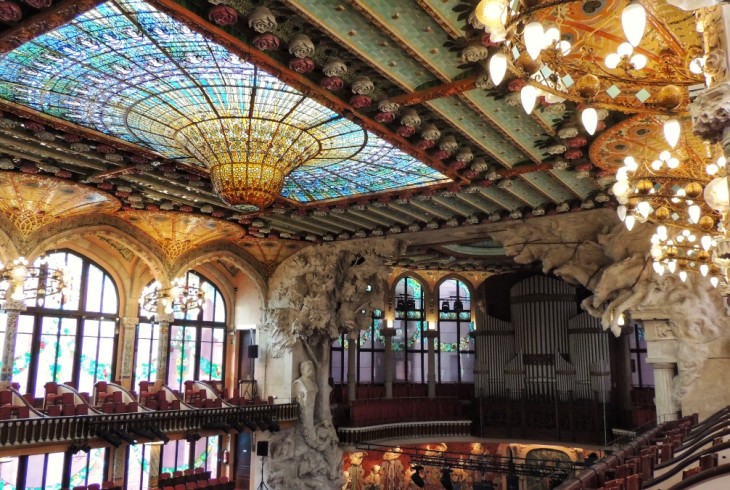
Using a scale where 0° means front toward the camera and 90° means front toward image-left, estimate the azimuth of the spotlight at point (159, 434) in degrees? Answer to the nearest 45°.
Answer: approximately 270°

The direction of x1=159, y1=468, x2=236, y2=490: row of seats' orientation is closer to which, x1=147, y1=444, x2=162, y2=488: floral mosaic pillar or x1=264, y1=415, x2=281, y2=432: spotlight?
the spotlight

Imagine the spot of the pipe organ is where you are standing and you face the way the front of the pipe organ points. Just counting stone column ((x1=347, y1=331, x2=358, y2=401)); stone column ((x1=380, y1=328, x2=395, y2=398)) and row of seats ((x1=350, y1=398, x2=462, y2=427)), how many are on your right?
3

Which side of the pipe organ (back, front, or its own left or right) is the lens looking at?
front

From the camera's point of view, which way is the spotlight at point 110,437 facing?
to the viewer's right

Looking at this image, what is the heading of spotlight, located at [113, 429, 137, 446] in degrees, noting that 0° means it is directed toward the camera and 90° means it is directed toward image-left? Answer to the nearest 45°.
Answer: approximately 270°

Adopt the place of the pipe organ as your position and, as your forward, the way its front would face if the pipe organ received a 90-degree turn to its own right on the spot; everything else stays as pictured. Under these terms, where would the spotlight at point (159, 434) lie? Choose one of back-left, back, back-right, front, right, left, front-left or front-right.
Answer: front-left

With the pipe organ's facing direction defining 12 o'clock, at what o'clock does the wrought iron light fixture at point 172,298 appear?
The wrought iron light fixture is roughly at 2 o'clock from the pipe organ.
